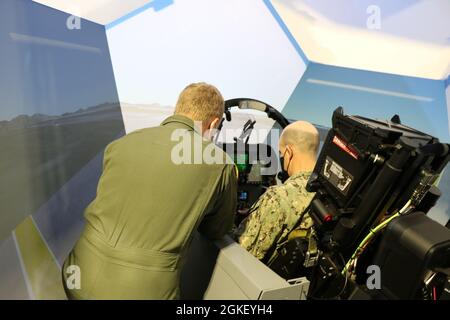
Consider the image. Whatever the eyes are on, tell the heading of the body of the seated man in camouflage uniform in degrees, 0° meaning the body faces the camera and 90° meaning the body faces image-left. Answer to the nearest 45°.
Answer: approximately 135°

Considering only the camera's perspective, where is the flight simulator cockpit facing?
facing away from the viewer and to the left of the viewer

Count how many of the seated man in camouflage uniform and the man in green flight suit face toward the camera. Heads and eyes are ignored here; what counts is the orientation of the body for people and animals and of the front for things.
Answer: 0

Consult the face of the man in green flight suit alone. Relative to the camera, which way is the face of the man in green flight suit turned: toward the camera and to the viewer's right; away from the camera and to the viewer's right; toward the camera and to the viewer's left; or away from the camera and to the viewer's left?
away from the camera and to the viewer's right

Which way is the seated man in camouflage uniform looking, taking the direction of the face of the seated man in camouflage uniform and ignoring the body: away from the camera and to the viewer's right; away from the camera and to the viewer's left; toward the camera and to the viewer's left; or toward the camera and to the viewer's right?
away from the camera and to the viewer's left

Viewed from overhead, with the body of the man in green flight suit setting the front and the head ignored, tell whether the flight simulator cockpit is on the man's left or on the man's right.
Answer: on the man's right

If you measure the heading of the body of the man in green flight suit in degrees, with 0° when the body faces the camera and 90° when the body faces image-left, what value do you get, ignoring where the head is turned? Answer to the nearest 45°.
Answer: approximately 225°
